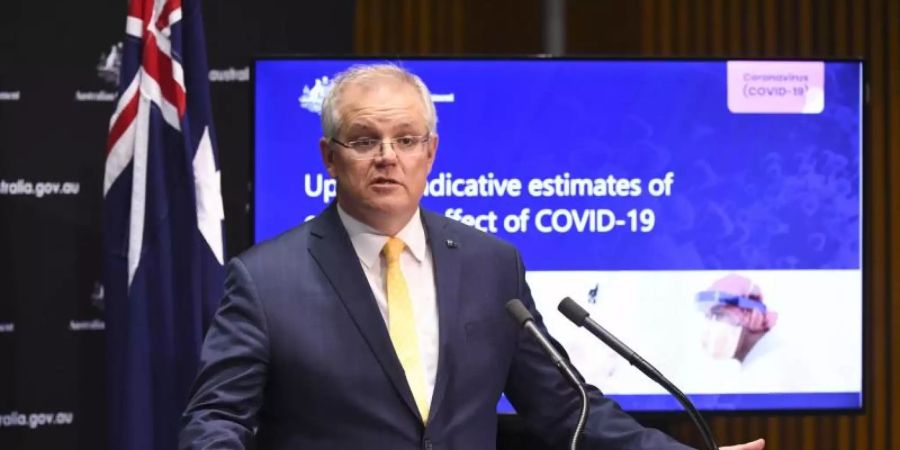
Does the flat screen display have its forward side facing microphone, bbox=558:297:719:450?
yes

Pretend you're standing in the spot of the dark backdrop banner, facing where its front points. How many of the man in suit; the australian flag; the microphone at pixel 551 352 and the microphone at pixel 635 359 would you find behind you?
0

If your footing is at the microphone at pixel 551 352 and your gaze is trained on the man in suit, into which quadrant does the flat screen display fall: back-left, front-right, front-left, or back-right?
front-right

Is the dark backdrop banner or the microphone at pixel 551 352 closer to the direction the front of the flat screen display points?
the microphone

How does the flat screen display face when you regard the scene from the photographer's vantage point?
facing the viewer

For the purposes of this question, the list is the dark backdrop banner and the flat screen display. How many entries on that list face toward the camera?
2

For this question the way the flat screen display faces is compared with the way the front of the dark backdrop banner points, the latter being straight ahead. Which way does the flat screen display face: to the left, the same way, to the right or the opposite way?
the same way

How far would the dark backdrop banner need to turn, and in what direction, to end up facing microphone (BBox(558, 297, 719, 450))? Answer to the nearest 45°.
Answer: approximately 45° to its left

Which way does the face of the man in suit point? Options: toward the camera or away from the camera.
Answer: toward the camera

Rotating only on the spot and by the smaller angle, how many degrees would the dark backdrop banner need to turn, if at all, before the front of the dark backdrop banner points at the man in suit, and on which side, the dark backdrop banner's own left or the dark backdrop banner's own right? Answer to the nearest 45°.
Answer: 0° — it already faces them

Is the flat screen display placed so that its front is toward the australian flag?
no

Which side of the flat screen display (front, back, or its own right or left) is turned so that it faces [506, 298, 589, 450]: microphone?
front

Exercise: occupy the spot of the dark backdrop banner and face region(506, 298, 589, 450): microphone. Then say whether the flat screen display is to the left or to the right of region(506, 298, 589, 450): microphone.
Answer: left

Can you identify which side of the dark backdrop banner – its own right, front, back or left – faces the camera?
front

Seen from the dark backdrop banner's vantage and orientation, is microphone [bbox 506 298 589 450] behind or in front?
in front
